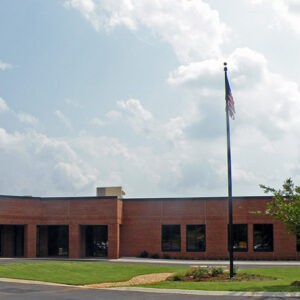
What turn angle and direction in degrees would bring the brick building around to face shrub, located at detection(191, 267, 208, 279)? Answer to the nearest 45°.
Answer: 0° — it already faces it

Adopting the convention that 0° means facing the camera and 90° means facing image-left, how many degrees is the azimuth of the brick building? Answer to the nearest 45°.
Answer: approximately 0°

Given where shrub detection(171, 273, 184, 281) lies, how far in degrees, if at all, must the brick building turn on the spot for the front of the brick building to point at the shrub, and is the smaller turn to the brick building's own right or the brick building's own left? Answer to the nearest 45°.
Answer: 0° — it already faces it
